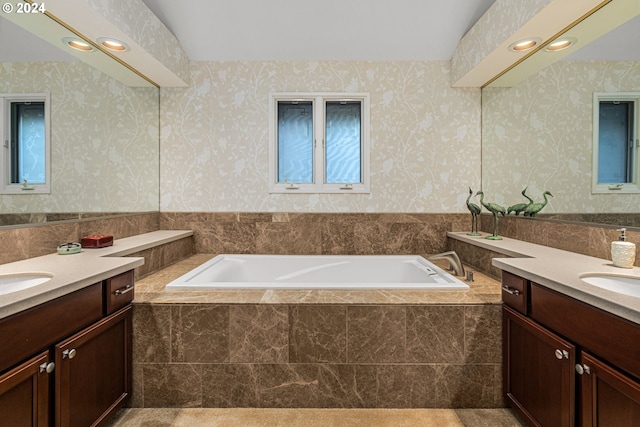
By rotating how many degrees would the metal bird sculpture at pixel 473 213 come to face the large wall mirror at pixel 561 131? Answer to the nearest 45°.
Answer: approximately 135° to its left

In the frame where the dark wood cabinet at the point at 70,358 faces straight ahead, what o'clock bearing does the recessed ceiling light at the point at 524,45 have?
The recessed ceiling light is roughly at 11 o'clock from the dark wood cabinet.

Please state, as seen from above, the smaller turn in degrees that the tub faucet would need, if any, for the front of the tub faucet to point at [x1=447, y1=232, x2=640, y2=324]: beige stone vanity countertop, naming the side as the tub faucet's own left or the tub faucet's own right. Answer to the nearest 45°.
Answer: approximately 135° to the tub faucet's own left

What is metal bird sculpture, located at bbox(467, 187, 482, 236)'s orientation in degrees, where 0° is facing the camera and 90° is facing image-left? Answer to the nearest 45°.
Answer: approximately 90°

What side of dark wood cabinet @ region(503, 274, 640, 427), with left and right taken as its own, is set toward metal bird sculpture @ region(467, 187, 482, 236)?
right

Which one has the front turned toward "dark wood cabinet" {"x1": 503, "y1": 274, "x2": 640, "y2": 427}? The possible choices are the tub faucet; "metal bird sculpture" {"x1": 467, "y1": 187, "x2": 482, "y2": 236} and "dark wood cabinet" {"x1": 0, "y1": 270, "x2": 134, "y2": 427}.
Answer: "dark wood cabinet" {"x1": 0, "y1": 270, "x2": 134, "y2": 427}

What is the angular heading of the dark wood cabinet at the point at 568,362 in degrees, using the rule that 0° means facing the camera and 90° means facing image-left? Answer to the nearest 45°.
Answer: approximately 45°

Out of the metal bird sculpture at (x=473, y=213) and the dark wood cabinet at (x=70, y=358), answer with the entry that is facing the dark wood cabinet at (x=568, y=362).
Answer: the dark wood cabinet at (x=70, y=358)

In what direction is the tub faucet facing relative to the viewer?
to the viewer's left

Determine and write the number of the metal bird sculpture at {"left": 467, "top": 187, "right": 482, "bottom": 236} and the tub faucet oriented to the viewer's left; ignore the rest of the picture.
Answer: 2

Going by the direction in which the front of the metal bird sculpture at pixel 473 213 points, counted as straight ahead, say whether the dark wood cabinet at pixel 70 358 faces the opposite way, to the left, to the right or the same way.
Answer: the opposite way

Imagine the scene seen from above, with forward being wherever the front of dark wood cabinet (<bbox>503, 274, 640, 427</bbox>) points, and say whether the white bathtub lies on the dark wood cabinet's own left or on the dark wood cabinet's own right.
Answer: on the dark wood cabinet's own right
